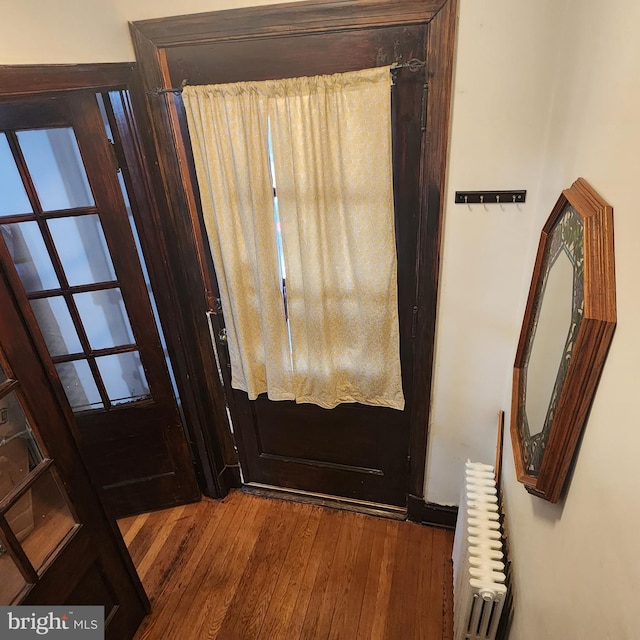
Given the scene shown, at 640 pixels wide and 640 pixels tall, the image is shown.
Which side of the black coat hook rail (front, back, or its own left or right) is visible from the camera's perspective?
front

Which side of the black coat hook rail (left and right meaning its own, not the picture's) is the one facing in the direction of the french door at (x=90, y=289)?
right

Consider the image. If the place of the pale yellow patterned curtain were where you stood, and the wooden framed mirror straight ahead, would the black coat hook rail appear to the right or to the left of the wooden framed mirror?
left

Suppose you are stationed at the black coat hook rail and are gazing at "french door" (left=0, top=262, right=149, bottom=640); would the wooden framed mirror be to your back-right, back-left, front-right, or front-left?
front-left

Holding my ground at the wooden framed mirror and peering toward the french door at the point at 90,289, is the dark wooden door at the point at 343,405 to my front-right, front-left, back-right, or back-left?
front-right
